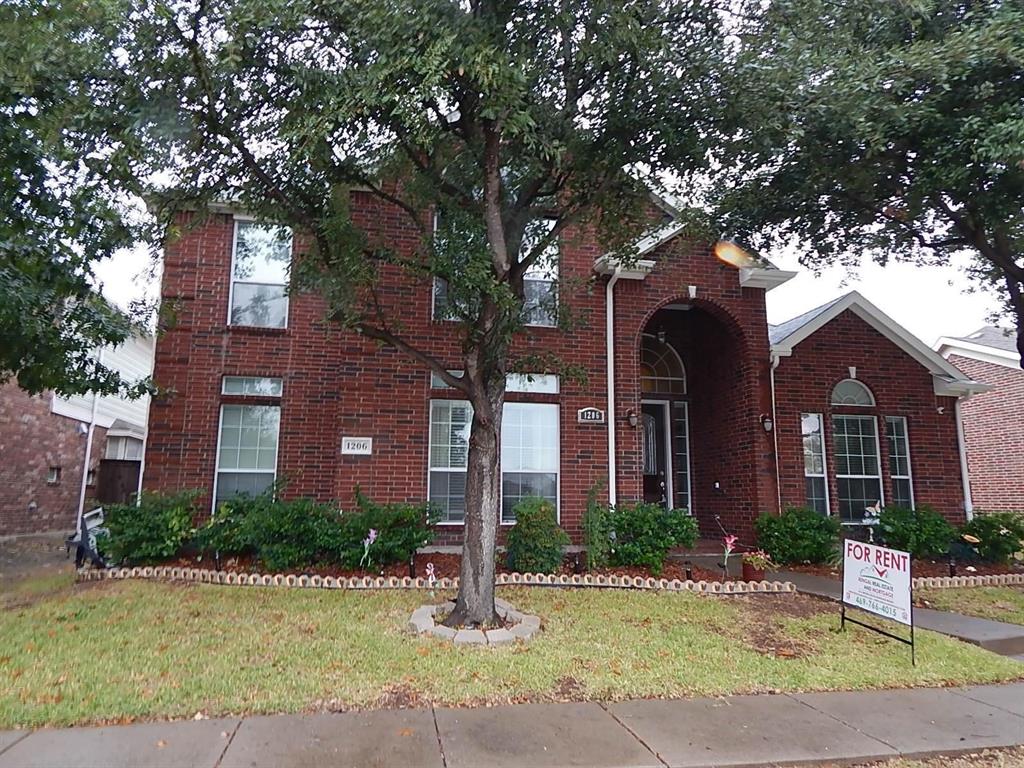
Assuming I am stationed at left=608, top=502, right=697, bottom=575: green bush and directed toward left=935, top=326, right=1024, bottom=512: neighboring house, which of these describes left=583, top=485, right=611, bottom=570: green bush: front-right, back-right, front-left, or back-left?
back-left

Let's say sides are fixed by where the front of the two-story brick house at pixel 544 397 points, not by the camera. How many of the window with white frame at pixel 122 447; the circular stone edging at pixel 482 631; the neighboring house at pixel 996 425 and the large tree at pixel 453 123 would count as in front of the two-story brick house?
2

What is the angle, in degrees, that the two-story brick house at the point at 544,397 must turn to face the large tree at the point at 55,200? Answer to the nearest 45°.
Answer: approximately 45° to its right

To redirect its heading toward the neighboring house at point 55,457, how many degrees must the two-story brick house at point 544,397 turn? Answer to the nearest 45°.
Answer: approximately 90° to its right

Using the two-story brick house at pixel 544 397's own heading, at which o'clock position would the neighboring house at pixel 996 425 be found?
The neighboring house is roughly at 8 o'clock from the two-story brick house.

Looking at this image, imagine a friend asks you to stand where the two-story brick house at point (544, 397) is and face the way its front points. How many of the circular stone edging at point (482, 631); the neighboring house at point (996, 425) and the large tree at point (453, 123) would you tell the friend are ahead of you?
2

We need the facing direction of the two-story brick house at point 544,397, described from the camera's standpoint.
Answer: facing the viewer

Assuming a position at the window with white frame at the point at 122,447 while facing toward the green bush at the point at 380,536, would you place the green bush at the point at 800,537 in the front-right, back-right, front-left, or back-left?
front-left

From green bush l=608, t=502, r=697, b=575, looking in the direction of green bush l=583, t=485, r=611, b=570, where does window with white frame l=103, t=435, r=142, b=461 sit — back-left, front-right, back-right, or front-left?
front-right

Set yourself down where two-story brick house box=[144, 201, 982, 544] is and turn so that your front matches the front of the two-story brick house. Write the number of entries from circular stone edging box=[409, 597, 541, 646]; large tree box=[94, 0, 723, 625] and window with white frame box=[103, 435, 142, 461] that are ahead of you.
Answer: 2
